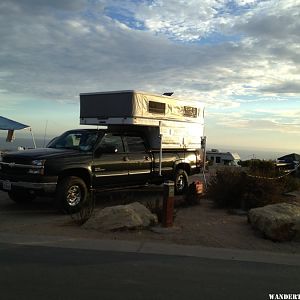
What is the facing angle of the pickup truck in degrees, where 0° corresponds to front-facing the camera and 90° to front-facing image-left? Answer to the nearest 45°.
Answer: approximately 45°

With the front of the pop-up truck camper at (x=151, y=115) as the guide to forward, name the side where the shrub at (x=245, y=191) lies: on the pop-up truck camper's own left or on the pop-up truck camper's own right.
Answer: on the pop-up truck camper's own left

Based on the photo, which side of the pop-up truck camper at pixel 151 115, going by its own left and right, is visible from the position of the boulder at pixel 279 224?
left

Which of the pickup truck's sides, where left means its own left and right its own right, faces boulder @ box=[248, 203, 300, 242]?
left

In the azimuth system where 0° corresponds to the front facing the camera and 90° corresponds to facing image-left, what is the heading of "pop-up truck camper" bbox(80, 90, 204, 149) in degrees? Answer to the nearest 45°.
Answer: approximately 45°
